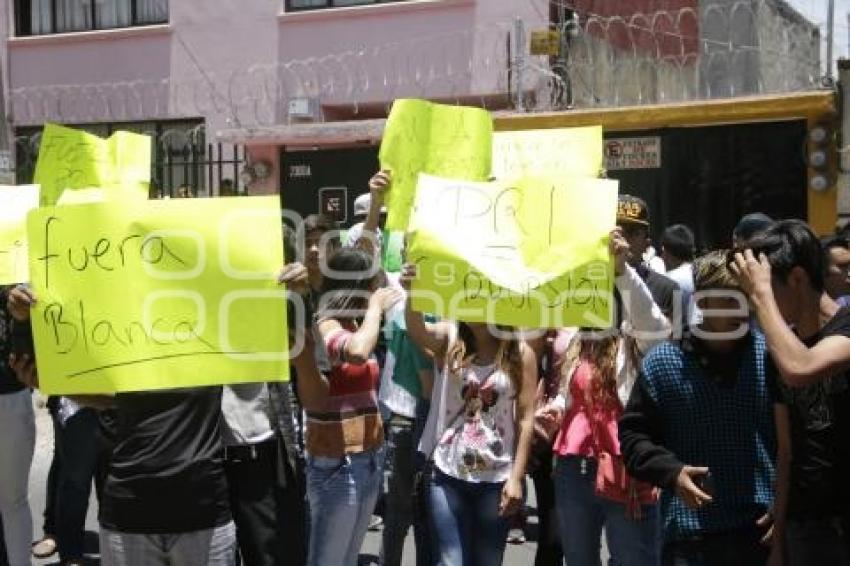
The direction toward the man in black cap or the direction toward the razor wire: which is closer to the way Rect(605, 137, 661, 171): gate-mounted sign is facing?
the man in black cap

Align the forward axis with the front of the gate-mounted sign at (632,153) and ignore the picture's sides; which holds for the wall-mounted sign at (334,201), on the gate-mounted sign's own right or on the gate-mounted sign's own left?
on the gate-mounted sign's own right

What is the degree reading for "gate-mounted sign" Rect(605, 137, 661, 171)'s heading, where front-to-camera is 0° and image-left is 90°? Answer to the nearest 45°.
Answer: approximately 0°

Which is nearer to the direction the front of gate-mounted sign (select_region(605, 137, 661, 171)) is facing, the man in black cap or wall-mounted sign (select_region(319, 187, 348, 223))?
the man in black cap

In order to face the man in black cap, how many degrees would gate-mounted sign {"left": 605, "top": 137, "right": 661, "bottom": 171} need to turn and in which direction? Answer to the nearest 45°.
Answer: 0° — it already faces them
